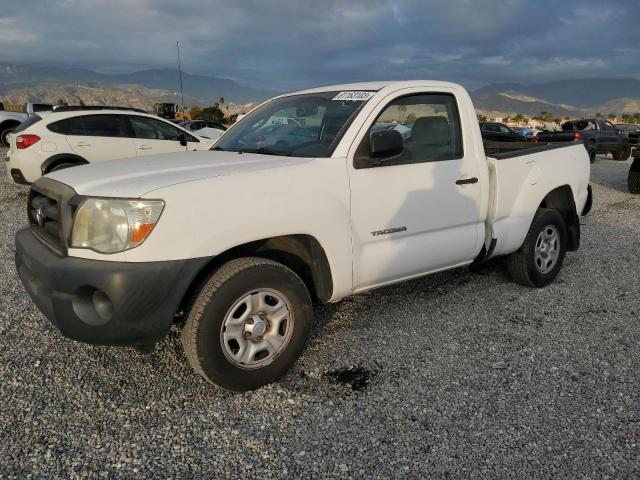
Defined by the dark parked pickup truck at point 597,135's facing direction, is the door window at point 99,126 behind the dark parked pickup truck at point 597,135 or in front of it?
behind

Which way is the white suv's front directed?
to the viewer's right

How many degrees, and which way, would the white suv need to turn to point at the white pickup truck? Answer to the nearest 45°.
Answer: approximately 90° to its right

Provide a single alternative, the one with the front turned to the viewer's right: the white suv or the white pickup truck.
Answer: the white suv

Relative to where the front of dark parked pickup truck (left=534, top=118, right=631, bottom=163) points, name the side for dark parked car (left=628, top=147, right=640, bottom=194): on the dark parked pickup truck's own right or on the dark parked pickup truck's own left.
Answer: on the dark parked pickup truck's own right

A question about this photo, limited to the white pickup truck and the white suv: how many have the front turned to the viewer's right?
1

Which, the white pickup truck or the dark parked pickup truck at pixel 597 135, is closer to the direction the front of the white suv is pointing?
the dark parked pickup truck

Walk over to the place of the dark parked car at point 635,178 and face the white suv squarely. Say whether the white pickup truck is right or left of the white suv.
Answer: left

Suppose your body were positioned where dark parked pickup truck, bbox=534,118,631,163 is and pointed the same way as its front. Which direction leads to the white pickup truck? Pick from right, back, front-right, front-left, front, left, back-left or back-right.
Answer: back-right

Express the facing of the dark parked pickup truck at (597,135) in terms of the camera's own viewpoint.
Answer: facing away from the viewer and to the right of the viewer

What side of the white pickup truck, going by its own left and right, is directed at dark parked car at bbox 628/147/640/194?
back
